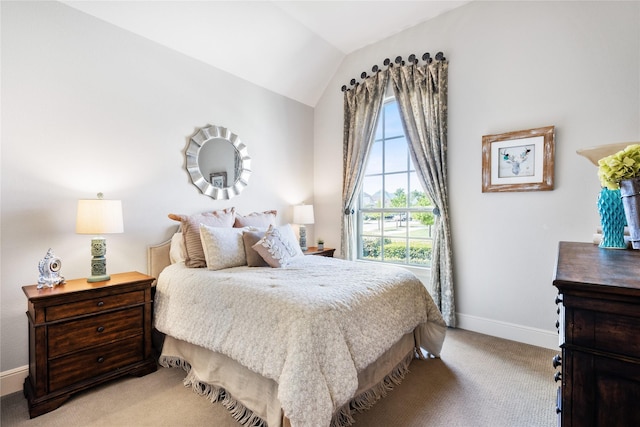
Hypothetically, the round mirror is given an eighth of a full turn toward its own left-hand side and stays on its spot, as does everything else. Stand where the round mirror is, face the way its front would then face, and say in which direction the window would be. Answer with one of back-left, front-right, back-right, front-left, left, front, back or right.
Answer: front

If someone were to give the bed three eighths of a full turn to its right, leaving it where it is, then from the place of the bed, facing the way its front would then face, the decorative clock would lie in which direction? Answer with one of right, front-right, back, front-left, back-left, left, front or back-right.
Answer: front

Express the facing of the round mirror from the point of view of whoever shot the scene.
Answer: facing the viewer and to the right of the viewer

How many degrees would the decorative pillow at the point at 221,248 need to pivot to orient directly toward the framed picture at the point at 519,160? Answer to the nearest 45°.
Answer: approximately 45° to its left

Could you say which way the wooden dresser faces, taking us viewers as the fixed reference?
facing to the left of the viewer

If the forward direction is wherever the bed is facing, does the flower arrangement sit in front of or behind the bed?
in front

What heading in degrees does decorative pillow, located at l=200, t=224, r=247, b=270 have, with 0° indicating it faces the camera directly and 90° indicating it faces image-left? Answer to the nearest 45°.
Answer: approximately 315°

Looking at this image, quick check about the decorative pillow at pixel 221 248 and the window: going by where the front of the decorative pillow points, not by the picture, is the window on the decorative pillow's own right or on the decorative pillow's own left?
on the decorative pillow's own left

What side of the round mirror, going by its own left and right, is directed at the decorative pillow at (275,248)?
front

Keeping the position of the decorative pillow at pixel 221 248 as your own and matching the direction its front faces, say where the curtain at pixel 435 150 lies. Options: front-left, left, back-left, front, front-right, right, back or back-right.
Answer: front-left
